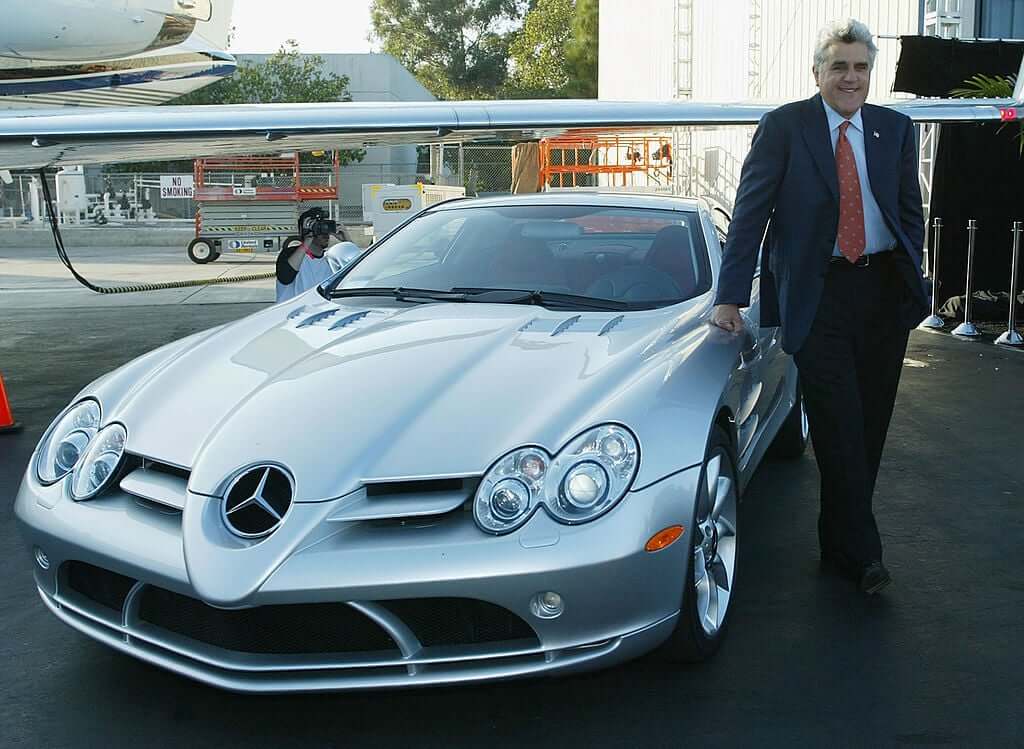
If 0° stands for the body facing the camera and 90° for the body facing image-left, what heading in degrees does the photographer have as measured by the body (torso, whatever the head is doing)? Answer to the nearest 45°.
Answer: approximately 315°

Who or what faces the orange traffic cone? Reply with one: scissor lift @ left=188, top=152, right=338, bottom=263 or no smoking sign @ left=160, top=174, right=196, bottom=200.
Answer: the no smoking sign

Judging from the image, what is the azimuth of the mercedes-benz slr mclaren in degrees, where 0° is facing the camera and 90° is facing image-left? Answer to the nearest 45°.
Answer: approximately 45°

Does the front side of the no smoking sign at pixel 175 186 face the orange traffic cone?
yes

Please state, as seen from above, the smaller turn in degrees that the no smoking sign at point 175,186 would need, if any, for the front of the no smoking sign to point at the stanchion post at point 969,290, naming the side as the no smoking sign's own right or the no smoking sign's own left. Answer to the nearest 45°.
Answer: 0° — it already faces it

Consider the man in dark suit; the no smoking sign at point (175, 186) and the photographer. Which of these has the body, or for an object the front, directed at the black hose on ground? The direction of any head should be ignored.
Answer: the no smoking sign

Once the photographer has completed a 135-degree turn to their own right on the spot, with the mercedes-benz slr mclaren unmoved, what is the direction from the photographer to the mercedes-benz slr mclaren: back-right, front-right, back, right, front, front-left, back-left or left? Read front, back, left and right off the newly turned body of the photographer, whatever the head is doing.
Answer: left

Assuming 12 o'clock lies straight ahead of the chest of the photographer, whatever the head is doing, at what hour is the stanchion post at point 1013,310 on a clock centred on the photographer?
The stanchion post is roughly at 10 o'clock from the photographer.

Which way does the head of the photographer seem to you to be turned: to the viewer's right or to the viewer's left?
to the viewer's right

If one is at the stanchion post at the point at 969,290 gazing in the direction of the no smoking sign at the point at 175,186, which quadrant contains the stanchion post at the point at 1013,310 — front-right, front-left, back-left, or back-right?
back-left
